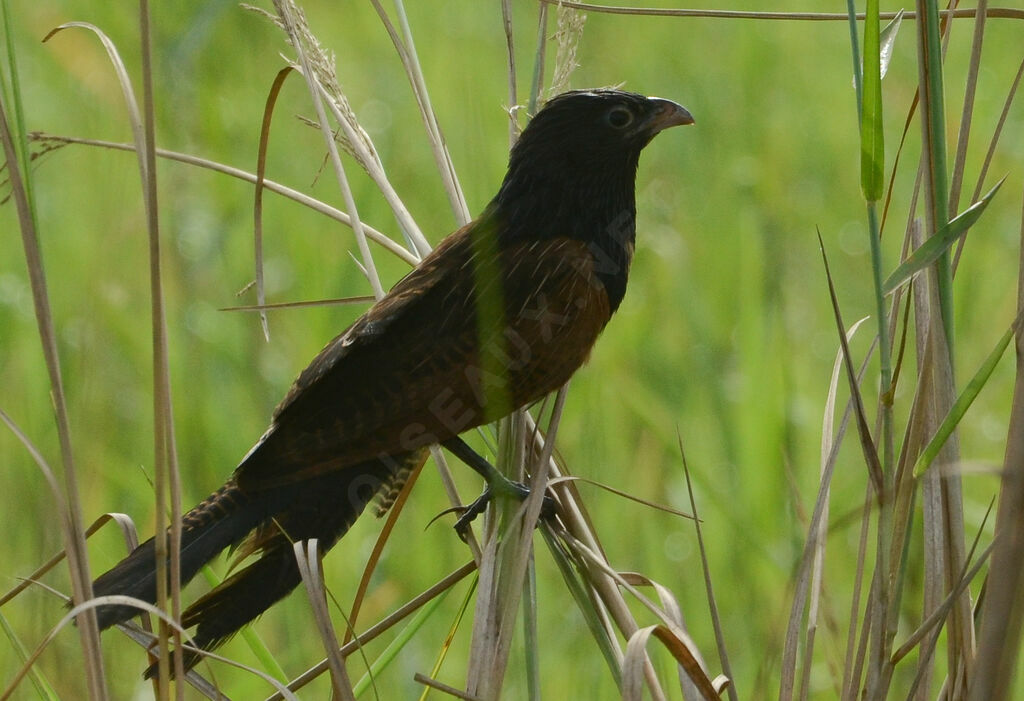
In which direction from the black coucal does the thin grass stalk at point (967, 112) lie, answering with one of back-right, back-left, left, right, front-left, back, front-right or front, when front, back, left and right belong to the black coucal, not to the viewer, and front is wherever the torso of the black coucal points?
front-right

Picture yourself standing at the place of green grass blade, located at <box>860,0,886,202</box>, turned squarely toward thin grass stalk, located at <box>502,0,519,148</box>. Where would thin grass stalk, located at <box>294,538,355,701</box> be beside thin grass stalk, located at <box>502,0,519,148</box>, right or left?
left

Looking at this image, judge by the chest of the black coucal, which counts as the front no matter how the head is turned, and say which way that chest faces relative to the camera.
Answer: to the viewer's right

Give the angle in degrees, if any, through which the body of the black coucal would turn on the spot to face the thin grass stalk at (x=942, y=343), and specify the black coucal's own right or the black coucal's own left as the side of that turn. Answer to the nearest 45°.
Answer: approximately 45° to the black coucal's own right
